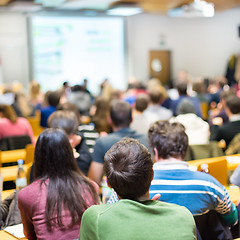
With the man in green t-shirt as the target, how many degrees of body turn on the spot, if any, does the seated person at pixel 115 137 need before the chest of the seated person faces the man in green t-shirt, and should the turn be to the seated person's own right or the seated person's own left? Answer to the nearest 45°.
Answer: approximately 180°

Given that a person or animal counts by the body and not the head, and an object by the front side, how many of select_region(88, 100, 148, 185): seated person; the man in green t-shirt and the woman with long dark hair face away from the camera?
3

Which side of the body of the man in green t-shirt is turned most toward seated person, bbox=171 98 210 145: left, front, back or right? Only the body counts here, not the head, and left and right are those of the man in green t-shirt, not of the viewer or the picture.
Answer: front

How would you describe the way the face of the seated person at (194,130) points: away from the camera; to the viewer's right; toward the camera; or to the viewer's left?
away from the camera

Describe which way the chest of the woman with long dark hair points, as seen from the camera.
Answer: away from the camera

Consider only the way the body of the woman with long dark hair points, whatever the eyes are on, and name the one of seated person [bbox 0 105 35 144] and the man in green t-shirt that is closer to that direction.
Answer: the seated person

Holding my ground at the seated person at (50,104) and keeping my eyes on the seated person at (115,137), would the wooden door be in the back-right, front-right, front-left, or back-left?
back-left

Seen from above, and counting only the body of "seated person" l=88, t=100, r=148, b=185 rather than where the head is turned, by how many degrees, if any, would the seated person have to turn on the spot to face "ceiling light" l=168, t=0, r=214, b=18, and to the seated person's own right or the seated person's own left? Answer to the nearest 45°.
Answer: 0° — they already face it

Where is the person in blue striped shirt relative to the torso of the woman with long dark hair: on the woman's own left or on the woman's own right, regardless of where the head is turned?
on the woman's own right

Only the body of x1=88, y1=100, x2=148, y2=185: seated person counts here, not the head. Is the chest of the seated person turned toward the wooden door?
yes

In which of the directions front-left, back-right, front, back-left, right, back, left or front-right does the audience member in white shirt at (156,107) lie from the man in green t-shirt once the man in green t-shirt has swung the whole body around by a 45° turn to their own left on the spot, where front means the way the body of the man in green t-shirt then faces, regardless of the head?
front-right

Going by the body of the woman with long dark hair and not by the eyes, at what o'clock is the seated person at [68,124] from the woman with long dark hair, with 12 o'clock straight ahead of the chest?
The seated person is roughly at 12 o'clock from the woman with long dark hair.

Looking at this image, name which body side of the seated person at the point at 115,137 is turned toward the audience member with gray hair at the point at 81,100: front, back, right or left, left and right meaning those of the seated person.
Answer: front

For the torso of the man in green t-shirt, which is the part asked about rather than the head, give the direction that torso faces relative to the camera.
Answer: away from the camera

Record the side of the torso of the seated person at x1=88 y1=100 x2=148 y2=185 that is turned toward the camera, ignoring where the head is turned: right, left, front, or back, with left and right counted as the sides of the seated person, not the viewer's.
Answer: back

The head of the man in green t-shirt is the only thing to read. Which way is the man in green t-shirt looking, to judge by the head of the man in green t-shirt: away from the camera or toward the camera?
away from the camera

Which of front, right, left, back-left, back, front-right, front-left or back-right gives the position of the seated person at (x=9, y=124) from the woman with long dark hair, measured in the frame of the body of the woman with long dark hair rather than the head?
front
